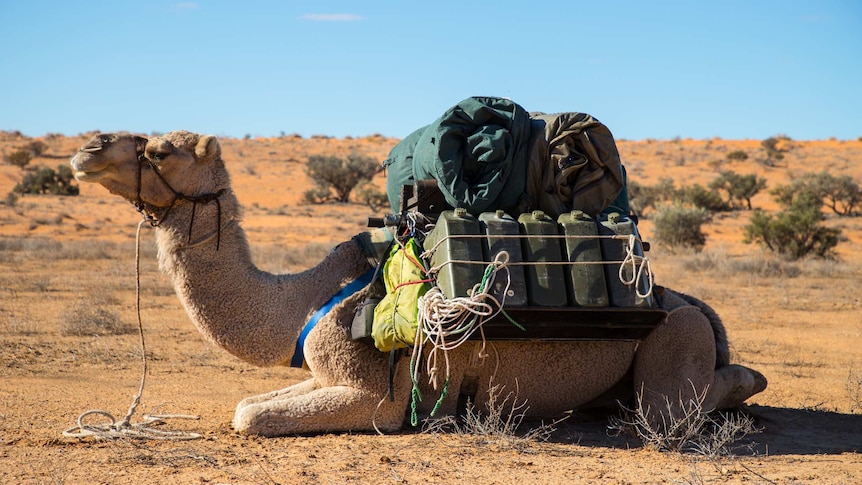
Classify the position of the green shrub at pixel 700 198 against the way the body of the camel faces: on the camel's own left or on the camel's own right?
on the camel's own right

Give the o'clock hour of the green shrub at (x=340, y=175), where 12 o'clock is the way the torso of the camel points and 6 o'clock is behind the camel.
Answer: The green shrub is roughly at 3 o'clock from the camel.

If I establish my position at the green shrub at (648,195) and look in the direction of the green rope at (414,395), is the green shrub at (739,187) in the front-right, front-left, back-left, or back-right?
back-left

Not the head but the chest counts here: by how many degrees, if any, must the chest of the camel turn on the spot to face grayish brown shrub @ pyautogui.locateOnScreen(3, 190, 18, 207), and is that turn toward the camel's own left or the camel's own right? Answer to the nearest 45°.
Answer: approximately 45° to the camel's own right

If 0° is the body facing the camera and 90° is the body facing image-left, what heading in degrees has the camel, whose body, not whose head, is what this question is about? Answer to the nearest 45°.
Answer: approximately 90°

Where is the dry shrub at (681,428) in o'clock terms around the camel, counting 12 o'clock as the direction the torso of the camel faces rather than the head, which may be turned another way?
The dry shrub is roughly at 6 o'clock from the camel.

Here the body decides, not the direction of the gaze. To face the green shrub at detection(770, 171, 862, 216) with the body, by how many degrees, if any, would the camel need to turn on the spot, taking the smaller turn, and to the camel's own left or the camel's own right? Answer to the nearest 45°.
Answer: approximately 135° to the camel's own right

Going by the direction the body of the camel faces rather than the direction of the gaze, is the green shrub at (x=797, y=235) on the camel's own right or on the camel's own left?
on the camel's own right

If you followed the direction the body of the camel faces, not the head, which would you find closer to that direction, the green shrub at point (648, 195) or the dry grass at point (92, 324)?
the dry grass

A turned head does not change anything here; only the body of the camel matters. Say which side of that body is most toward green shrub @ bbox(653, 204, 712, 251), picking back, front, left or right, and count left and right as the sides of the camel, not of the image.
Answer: right
